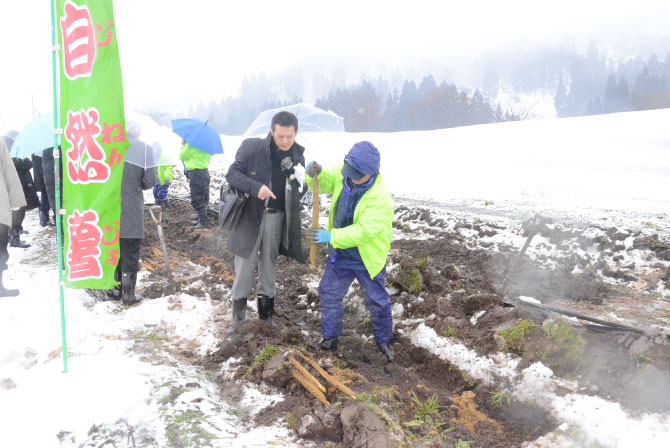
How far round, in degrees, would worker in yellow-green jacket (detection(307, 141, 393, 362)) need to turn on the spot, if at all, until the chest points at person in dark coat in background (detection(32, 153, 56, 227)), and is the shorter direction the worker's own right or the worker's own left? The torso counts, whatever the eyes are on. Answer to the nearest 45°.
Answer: approximately 90° to the worker's own right

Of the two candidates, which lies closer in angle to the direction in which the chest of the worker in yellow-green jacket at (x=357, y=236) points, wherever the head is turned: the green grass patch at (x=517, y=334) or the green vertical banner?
the green vertical banner

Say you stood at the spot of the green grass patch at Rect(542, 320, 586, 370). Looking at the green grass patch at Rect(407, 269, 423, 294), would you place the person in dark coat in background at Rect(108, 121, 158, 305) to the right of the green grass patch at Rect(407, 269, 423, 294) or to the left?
left

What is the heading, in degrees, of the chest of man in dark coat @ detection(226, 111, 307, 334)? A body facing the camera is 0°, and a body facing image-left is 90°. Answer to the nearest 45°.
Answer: approximately 315°

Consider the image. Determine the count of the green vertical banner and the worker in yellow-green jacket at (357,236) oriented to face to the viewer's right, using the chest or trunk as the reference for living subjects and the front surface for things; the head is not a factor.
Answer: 0

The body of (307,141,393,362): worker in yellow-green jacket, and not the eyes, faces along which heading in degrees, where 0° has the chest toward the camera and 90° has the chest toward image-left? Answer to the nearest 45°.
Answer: approximately 45°

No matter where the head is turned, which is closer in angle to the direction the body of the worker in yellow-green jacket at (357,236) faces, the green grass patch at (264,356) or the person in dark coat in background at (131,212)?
the green grass patch
